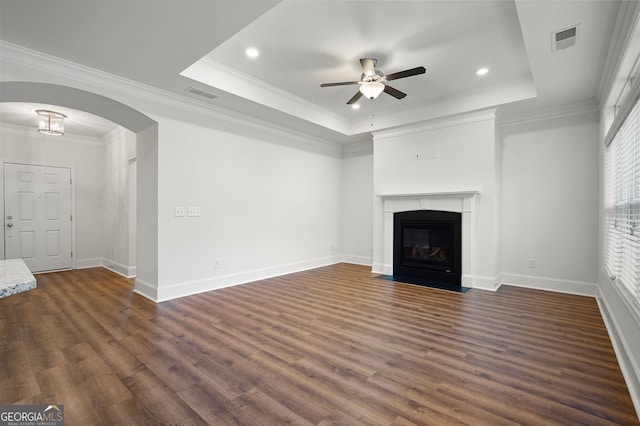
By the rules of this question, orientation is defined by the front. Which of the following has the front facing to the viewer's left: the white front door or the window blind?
the window blind

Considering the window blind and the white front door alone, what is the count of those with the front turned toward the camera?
1

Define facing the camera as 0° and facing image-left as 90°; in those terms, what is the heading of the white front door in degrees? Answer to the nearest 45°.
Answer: approximately 0°

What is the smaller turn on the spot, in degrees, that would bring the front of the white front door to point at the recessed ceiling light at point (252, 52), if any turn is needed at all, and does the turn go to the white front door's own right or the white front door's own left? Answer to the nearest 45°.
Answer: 0° — it already faces it

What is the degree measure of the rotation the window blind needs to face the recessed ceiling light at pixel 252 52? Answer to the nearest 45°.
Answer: approximately 45° to its left

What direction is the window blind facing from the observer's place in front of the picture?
facing to the left of the viewer

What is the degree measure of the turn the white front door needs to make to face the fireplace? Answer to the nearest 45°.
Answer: approximately 45° to its left
